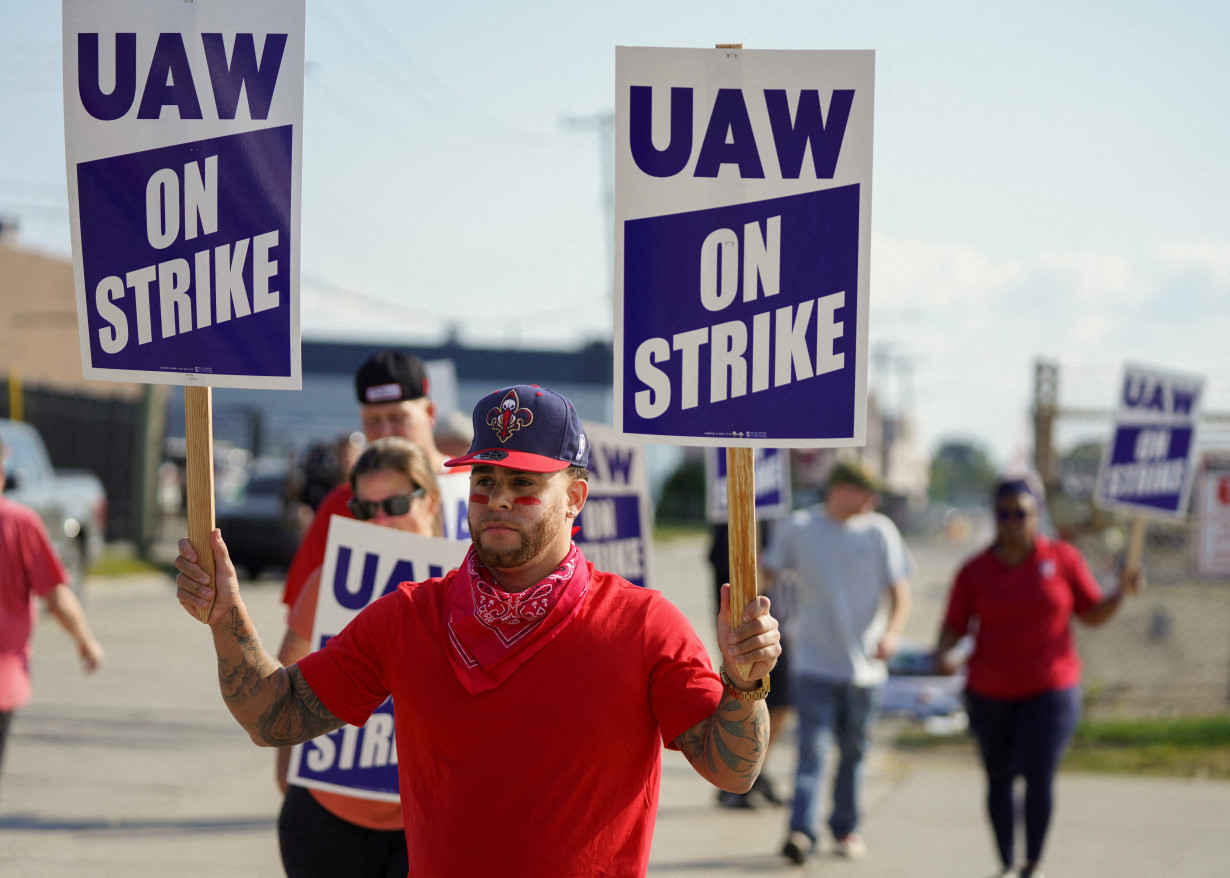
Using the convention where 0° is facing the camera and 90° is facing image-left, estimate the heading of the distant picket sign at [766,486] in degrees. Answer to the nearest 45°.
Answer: approximately 0°

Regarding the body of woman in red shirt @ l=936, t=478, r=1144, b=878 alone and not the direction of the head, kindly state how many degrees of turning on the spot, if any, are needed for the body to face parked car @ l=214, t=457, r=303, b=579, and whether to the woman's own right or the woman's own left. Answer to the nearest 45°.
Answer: approximately 135° to the woman's own right

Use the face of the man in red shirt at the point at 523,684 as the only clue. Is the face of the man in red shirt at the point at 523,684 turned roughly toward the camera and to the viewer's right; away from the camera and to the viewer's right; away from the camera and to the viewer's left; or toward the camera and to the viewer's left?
toward the camera and to the viewer's left

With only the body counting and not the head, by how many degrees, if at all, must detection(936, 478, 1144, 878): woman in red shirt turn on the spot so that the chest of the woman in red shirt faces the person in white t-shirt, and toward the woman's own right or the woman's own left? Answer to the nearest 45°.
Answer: approximately 90° to the woman's own right

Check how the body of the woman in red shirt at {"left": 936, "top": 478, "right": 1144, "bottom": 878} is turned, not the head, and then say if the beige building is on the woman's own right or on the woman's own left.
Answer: on the woman's own right

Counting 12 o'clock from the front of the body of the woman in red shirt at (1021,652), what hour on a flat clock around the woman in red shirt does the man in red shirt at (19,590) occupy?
The man in red shirt is roughly at 2 o'clock from the woman in red shirt.

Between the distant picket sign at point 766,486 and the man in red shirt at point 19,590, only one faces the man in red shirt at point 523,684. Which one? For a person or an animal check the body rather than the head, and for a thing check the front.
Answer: the distant picket sign

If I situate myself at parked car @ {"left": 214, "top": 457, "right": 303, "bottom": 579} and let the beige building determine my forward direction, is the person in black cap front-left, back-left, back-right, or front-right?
back-left

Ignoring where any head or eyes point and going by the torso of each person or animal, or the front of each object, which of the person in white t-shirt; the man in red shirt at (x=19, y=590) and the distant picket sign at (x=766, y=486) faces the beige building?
the man in red shirt

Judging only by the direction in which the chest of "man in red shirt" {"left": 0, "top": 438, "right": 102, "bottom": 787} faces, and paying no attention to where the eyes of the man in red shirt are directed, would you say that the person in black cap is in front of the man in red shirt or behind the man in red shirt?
behind
